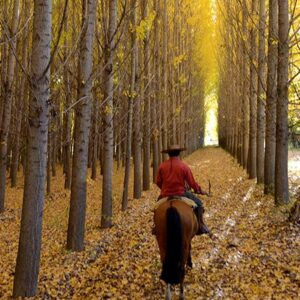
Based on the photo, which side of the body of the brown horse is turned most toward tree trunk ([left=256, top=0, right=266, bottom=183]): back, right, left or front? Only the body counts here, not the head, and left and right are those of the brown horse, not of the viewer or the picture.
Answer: front

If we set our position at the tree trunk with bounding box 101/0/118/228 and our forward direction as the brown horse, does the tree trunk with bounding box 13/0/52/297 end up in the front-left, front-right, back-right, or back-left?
front-right

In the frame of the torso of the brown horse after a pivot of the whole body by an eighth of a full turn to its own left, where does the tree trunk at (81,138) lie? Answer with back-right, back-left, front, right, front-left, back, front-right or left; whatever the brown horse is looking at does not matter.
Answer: front

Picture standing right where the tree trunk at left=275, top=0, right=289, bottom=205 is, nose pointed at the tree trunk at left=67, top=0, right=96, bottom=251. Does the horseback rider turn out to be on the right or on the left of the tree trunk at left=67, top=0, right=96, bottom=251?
left

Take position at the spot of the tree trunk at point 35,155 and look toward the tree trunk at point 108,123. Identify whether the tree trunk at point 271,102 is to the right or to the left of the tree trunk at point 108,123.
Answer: right

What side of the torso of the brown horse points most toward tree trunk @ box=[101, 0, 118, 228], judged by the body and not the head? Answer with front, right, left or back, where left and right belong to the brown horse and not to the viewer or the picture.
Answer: front

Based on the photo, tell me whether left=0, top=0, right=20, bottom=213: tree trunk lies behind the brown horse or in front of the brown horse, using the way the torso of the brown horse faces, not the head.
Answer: in front

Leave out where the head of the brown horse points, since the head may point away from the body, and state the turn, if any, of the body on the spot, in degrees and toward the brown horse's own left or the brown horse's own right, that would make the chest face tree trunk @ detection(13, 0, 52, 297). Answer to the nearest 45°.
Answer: approximately 90° to the brown horse's own left

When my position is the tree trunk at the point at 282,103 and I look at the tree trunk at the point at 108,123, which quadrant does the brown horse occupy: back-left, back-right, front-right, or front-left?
front-left

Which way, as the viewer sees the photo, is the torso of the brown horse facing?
away from the camera

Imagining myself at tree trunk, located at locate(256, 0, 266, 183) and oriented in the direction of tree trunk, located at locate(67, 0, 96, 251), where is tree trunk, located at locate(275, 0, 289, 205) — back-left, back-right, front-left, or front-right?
front-left

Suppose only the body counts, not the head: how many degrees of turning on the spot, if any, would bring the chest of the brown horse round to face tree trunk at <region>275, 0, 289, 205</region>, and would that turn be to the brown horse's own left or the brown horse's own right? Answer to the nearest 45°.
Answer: approximately 45° to the brown horse's own right

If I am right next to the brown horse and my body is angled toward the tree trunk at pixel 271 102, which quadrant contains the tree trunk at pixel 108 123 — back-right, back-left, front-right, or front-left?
front-left

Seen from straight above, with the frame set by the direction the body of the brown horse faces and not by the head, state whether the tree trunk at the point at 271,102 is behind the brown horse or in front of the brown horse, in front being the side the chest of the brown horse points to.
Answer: in front

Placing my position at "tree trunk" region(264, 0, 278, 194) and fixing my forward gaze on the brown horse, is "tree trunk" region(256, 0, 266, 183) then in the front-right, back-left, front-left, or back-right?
back-right

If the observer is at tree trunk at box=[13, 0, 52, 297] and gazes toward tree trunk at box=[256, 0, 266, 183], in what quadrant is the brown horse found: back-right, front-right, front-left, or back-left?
front-right
